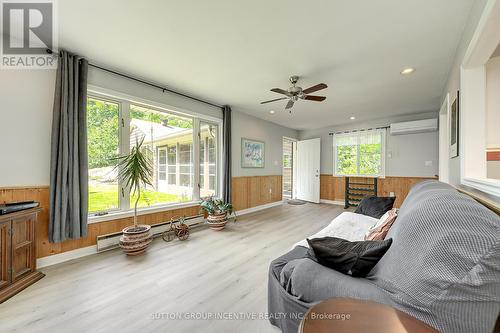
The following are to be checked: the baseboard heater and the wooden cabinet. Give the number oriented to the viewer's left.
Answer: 0

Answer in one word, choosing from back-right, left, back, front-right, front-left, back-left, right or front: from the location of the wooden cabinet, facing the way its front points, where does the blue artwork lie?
front-left

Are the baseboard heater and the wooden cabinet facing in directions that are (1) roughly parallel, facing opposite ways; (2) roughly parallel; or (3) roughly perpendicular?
roughly parallel

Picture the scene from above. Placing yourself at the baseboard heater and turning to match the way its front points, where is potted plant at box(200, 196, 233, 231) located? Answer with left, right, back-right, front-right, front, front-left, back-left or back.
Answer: front-left

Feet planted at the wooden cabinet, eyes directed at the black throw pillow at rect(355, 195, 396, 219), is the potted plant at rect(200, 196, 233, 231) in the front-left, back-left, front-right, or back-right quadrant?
front-left

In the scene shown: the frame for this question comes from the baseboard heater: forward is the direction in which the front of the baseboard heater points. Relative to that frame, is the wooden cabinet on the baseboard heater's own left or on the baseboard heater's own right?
on the baseboard heater's own right

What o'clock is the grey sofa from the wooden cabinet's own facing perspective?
The grey sofa is roughly at 1 o'clock from the wooden cabinet.

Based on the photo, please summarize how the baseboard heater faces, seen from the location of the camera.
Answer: facing the viewer and to the right of the viewer

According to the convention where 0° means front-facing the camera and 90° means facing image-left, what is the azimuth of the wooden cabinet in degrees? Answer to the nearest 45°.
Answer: approximately 315°

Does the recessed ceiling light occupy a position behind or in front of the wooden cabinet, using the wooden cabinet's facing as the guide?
in front

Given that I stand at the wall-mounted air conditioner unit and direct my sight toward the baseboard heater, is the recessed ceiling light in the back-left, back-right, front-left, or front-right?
front-left

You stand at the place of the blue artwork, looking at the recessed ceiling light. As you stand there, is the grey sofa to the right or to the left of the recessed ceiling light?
right

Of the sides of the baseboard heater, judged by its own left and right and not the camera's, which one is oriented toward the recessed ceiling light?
front

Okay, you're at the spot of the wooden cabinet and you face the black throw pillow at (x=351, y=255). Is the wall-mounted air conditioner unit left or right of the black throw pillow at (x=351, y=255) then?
left

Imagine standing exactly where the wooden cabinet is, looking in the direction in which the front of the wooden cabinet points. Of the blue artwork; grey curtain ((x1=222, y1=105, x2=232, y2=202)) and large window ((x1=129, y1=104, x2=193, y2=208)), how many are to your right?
0

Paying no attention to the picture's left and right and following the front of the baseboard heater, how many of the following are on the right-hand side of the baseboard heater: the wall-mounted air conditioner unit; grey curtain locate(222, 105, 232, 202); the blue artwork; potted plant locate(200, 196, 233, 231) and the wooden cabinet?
1
